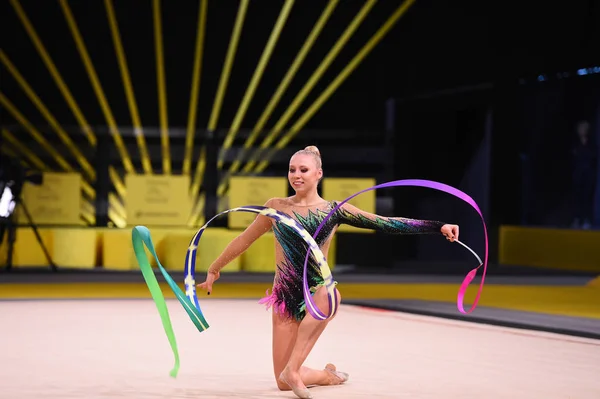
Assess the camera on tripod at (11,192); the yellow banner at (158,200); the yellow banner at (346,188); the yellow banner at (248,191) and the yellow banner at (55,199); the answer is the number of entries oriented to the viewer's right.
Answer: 1

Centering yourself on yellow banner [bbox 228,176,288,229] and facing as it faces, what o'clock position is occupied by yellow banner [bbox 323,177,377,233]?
yellow banner [bbox 323,177,377,233] is roughly at 9 o'clock from yellow banner [bbox 228,176,288,229].

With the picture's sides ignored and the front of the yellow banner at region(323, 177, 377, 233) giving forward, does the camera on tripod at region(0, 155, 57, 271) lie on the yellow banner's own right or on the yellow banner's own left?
on the yellow banner's own right

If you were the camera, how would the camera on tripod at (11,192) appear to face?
facing to the right of the viewer

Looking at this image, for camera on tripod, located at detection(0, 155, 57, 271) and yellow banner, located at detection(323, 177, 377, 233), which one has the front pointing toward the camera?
the yellow banner

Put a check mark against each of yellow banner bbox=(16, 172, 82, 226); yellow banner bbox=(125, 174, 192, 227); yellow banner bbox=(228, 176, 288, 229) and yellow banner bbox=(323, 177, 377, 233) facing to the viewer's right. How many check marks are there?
0

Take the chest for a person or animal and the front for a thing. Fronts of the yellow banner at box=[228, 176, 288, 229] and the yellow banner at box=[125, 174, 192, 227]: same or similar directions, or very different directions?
same or similar directions

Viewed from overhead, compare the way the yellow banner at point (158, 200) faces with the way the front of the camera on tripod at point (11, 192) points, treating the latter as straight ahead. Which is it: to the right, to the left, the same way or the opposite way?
to the right

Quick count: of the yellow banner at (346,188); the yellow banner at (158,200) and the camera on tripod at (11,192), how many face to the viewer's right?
1

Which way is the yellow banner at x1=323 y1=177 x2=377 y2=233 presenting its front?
toward the camera

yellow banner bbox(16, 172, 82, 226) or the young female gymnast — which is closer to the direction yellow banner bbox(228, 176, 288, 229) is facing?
the young female gymnast

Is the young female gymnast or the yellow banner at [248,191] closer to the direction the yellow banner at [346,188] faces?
the young female gymnast

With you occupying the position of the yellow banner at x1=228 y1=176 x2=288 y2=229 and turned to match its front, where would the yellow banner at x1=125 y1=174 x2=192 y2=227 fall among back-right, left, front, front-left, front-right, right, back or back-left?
right

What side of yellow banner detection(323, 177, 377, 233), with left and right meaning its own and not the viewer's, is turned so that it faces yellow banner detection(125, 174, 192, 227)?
right

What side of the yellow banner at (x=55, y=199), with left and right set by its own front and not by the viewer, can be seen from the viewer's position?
front
